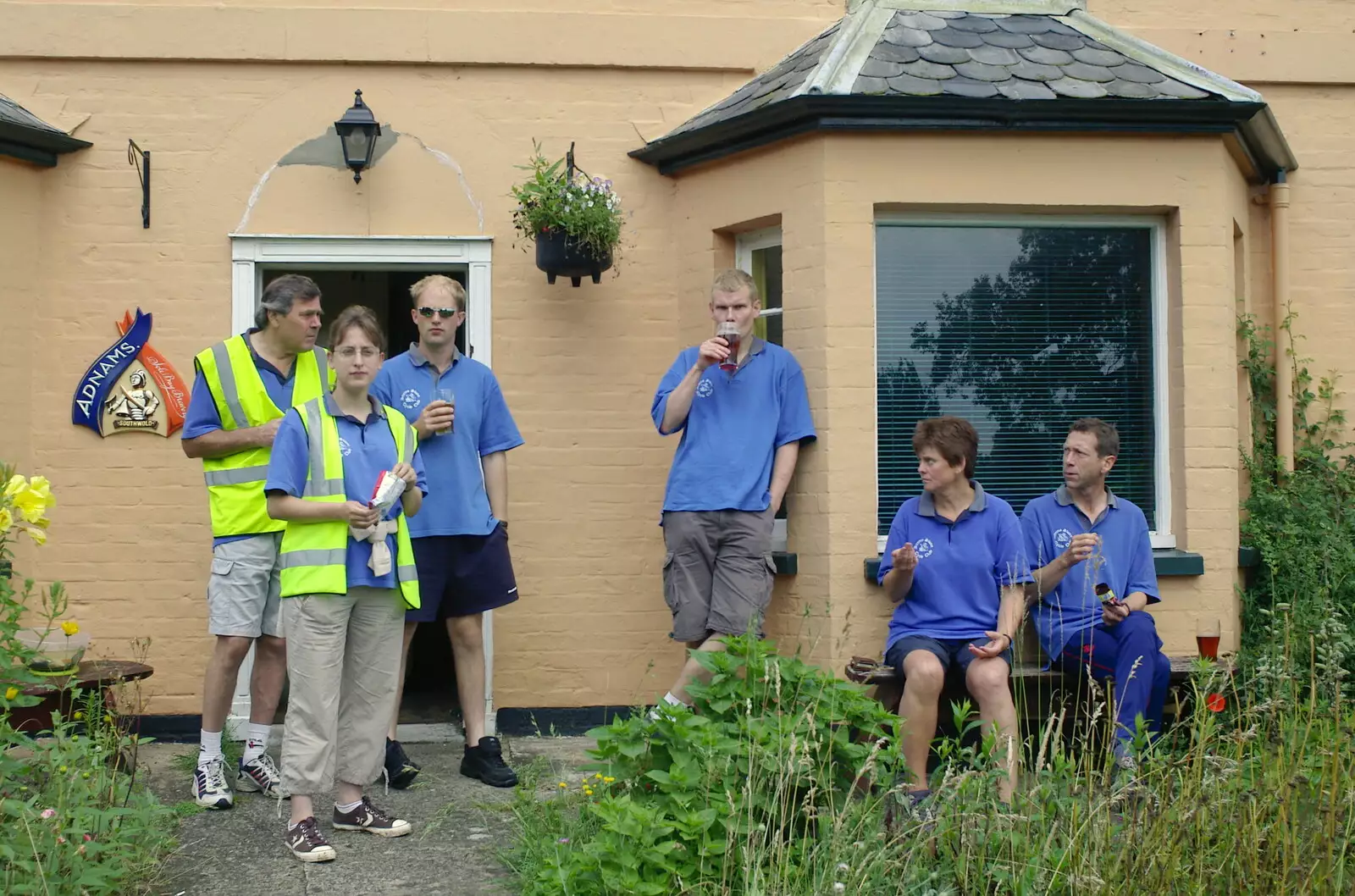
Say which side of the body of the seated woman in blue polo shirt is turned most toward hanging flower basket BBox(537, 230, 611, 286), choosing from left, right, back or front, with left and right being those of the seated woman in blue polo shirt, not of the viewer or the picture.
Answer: right

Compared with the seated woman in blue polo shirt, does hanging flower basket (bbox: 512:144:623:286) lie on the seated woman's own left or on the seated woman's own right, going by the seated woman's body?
on the seated woman's own right

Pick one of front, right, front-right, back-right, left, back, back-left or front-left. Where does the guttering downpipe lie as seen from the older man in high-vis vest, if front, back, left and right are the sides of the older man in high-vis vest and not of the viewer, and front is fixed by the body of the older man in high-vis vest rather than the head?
front-left

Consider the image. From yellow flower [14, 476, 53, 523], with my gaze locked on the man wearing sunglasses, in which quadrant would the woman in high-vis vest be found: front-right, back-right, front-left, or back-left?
front-right

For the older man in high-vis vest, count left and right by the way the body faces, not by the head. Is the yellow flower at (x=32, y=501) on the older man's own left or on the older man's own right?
on the older man's own right

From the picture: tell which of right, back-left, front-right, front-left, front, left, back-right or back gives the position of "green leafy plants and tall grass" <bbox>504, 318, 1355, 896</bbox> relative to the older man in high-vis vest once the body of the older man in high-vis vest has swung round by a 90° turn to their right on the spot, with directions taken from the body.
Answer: left

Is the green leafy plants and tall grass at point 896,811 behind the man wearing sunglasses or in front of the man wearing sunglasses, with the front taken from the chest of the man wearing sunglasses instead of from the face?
in front

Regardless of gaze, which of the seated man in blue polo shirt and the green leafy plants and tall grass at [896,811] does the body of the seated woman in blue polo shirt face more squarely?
the green leafy plants and tall grass

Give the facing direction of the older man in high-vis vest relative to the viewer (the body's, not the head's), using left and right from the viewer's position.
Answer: facing the viewer and to the right of the viewer

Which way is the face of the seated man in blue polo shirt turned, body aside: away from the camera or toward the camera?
toward the camera

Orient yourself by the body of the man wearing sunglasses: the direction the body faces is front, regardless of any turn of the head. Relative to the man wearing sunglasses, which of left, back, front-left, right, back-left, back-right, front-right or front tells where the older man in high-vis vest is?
right

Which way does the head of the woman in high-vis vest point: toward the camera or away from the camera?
toward the camera

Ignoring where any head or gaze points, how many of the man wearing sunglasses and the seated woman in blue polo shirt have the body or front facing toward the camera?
2

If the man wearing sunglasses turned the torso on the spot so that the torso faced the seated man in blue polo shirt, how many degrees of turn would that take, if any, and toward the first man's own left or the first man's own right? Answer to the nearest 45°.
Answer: approximately 90° to the first man's own left

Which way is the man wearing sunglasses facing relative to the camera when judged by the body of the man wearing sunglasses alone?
toward the camera

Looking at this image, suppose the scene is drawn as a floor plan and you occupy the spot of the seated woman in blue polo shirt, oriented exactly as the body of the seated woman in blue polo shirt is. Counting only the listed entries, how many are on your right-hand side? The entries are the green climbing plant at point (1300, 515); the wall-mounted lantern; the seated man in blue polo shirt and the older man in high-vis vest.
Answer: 2
